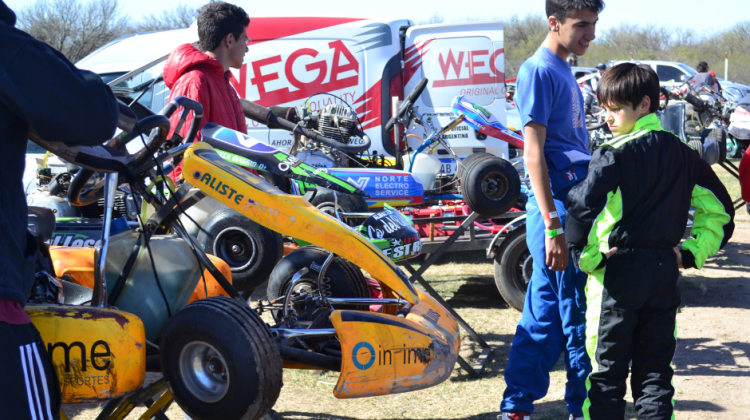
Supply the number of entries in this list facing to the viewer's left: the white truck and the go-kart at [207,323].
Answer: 1

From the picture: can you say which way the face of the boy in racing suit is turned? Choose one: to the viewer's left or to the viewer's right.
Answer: to the viewer's left

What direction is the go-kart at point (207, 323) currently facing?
to the viewer's right

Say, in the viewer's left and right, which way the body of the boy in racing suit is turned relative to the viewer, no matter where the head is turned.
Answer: facing away from the viewer and to the left of the viewer

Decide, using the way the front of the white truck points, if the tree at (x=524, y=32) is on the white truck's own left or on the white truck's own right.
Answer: on the white truck's own right

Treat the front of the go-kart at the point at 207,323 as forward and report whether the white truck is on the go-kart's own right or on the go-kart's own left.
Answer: on the go-kart's own left

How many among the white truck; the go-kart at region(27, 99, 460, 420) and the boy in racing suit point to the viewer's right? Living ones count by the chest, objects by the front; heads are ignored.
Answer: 1

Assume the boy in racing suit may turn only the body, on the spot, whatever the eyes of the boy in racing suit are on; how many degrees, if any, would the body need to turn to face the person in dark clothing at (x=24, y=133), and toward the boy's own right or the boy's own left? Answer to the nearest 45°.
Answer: approximately 90° to the boy's own left

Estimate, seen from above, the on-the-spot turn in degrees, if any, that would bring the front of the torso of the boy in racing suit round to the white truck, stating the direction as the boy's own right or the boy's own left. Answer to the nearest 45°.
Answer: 0° — they already face it

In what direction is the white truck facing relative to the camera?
to the viewer's left

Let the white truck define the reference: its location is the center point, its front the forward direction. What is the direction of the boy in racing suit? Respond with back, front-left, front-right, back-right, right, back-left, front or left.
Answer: left

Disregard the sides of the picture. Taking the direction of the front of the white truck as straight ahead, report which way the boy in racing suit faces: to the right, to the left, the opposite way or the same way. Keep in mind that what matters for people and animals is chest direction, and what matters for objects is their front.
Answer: to the right
